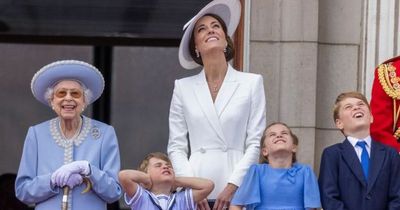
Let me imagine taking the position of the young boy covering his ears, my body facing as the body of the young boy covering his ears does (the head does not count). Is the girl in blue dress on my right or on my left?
on my left

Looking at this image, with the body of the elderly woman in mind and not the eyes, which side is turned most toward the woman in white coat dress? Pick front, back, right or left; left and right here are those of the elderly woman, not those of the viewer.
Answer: left

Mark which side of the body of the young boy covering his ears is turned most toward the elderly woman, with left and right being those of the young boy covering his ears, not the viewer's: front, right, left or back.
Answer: right

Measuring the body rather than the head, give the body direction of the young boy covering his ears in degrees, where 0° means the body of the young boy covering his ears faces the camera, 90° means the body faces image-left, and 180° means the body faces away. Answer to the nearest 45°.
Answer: approximately 0°

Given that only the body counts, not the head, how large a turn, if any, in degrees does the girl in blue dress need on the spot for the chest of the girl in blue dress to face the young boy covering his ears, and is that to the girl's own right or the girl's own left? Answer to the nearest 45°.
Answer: approximately 90° to the girl's own right

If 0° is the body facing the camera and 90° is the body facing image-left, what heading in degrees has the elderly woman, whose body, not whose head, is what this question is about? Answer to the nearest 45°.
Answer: approximately 0°
